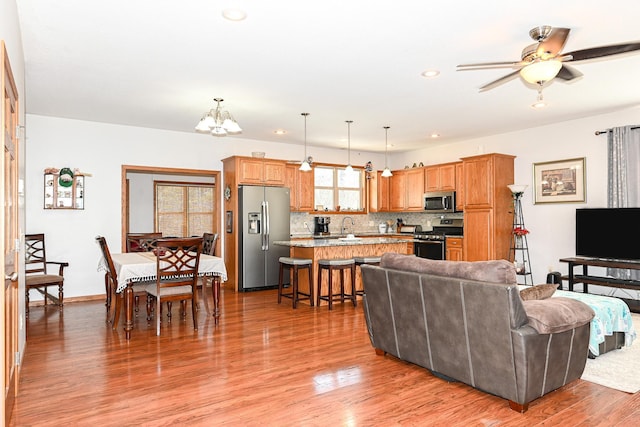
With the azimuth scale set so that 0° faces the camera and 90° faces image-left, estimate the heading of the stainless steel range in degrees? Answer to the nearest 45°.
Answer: approximately 45°

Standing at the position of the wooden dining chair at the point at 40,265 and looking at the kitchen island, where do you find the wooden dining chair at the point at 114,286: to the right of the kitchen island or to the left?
right

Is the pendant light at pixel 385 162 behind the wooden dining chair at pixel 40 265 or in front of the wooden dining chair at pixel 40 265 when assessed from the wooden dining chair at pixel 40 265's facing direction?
in front

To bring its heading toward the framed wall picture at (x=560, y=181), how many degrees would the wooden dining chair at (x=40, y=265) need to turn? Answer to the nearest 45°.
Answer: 0° — it already faces it

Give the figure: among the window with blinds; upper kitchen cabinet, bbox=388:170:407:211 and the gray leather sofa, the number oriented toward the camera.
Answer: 2

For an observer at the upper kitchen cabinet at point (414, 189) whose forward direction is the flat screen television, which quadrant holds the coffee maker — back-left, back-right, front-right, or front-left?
back-right

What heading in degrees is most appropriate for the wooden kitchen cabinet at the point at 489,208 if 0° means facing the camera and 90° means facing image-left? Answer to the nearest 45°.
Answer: approximately 45°

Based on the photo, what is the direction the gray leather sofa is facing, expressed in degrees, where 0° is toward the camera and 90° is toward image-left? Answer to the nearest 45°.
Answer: approximately 225°

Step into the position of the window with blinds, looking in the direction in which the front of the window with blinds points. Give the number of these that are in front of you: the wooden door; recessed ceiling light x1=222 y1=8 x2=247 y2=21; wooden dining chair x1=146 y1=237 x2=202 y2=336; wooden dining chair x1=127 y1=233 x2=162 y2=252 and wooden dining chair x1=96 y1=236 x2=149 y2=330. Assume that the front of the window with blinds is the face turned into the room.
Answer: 5

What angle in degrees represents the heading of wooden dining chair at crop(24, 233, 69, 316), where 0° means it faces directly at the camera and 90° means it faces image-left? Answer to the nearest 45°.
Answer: approximately 315°
